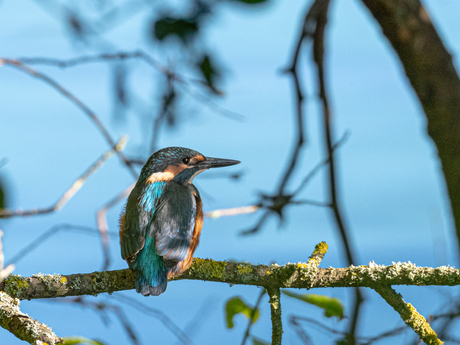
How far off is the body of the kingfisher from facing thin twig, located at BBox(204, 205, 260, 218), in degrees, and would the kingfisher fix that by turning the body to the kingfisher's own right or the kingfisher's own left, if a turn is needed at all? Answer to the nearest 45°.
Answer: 0° — it already faces it

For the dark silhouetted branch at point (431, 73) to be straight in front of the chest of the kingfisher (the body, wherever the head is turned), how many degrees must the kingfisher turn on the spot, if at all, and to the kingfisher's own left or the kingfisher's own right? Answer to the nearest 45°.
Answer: approximately 45° to the kingfisher's own right

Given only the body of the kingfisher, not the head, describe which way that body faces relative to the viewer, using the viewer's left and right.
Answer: facing away from the viewer and to the right of the viewer
